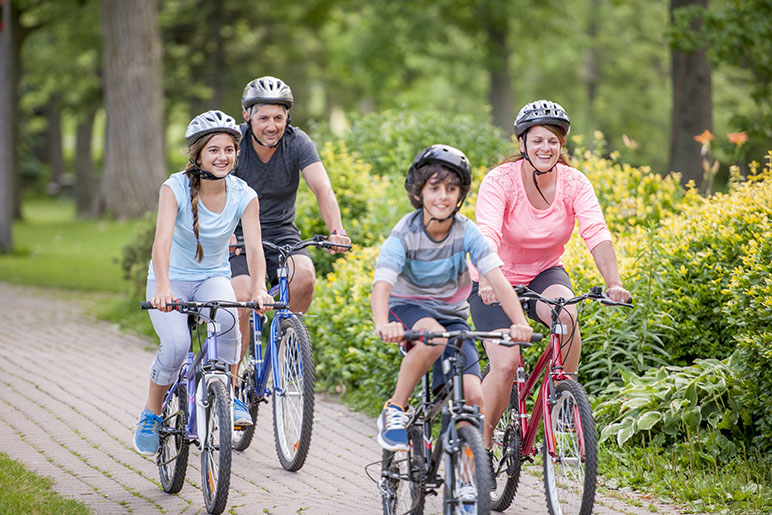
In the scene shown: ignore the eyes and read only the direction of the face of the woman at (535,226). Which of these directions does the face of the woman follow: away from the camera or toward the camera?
toward the camera

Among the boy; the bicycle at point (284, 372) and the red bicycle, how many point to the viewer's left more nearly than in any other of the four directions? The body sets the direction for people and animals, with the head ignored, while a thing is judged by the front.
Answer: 0

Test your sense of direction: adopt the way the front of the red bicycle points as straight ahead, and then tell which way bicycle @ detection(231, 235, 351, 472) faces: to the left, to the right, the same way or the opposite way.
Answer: the same way

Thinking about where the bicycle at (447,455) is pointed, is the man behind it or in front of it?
behind

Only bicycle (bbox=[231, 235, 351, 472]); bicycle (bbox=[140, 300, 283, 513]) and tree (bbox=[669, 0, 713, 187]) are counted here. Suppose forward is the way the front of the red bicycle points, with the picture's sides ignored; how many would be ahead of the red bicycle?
0

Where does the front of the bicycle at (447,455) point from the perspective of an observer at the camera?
facing the viewer and to the right of the viewer

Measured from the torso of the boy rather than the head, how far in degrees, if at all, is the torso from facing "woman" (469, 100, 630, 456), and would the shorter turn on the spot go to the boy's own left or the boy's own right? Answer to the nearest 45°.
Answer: approximately 90° to the boy's own left

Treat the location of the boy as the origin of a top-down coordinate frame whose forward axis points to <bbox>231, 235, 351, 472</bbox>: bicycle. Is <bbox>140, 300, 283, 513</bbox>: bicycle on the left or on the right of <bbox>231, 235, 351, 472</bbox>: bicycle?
left

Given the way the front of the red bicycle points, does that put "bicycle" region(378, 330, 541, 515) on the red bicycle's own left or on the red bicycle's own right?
on the red bicycle's own right

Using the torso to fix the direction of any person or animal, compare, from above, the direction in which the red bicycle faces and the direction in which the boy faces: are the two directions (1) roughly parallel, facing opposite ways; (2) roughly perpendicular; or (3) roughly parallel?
roughly parallel

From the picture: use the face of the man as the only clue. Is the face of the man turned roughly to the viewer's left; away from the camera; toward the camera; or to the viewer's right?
toward the camera

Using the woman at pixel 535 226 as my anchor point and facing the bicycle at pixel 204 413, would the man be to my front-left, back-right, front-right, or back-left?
front-right
